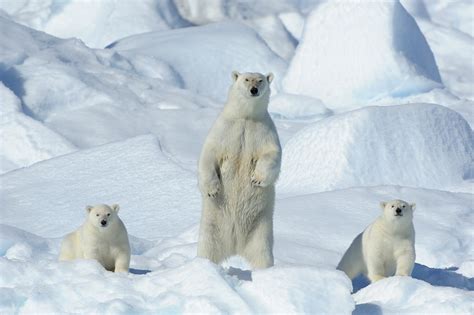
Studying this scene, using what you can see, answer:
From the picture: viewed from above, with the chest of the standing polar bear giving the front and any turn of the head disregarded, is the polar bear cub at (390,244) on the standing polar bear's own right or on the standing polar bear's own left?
on the standing polar bear's own left

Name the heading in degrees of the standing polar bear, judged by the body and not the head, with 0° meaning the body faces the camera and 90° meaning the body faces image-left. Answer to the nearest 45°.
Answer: approximately 0°

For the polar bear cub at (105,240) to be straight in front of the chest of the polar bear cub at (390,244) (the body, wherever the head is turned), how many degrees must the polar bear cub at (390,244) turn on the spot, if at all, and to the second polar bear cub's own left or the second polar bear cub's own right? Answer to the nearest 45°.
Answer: approximately 135° to the second polar bear cub's own right

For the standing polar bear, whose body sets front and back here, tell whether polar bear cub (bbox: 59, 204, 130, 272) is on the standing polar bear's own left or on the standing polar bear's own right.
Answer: on the standing polar bear's own right

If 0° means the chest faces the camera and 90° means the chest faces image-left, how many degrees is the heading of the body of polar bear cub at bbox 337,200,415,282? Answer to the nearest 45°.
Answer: approximately 315°
